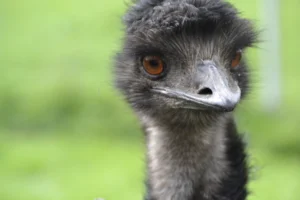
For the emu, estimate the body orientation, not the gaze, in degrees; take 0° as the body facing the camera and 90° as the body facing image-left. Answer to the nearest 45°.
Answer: approximately 315°
